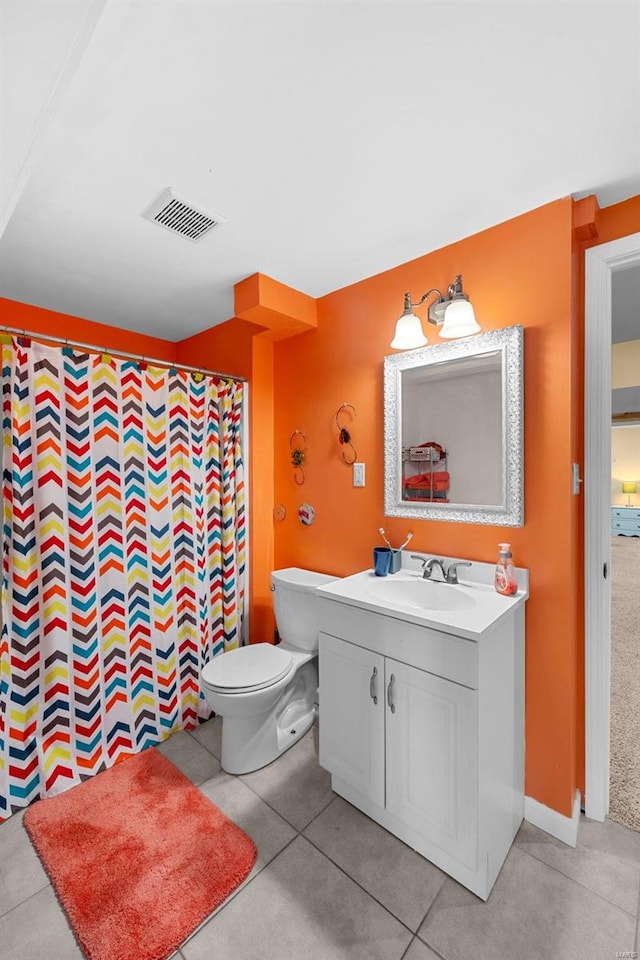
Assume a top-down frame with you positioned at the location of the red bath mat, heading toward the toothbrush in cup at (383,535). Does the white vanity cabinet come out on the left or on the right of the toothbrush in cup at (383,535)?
right

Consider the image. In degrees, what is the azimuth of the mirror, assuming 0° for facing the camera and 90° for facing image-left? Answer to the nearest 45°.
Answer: approximately 45°

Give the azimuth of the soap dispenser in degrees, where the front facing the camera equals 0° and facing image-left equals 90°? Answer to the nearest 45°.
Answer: approximately 45°

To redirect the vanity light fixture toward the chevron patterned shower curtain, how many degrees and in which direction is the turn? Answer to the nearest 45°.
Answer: approximately 45° to its right

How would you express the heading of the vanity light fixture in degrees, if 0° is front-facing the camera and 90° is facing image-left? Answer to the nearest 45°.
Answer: approximately 45°

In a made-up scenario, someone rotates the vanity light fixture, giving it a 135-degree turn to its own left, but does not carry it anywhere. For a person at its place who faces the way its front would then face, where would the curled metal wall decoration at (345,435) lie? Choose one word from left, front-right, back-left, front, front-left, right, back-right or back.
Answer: back-left

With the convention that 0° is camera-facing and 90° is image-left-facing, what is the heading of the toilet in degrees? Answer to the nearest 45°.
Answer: approximately 45°

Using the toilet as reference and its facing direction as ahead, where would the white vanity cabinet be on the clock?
The white vanity cabinet is roughly at 9 o'clock from the toilet.
